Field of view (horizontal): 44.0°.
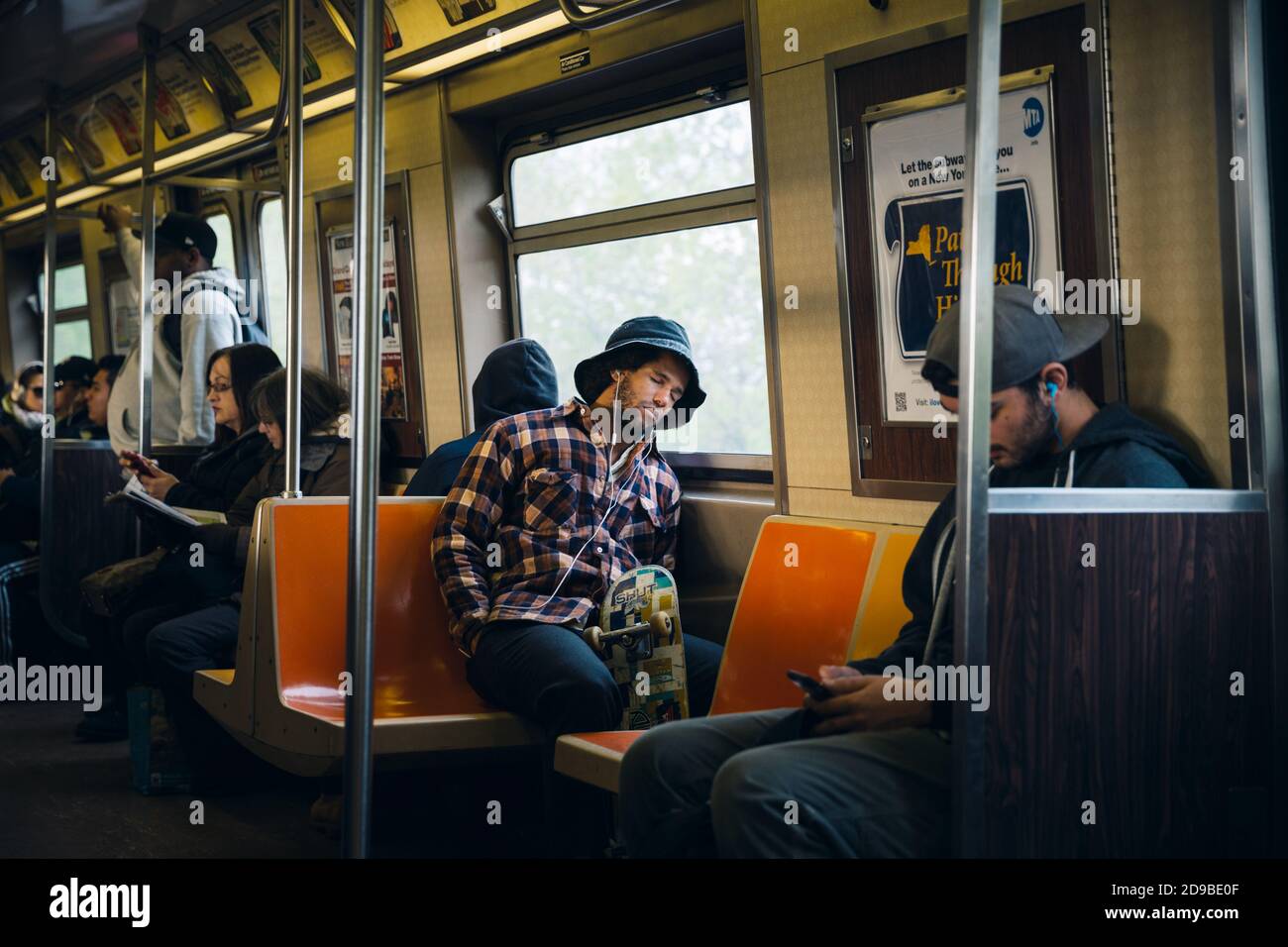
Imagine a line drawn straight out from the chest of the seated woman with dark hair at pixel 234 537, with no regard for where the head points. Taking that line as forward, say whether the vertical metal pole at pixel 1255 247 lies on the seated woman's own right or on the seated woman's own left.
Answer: on the seated woman's own left

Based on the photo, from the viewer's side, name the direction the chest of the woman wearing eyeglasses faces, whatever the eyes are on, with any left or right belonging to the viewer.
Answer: facing to the left of the viewer

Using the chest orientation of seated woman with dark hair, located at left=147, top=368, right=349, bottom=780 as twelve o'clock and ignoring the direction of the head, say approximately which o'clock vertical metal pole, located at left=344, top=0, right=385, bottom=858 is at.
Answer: The vertical metal pole is roughly at 9 o'clock from the seated woman with dark hair.

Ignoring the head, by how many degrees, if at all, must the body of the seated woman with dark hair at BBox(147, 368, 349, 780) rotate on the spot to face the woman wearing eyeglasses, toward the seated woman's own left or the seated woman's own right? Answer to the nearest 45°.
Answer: approximately 90° to the seated woman's own right

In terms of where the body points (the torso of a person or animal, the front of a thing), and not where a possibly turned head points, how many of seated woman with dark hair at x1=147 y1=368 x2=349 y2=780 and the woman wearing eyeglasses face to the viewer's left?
2

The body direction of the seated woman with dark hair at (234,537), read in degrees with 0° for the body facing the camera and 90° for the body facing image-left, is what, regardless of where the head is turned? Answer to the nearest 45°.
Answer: approximately 90°

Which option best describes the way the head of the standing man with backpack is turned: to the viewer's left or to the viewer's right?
to the viewer's left

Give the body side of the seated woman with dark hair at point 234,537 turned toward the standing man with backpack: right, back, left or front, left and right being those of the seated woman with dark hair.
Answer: right

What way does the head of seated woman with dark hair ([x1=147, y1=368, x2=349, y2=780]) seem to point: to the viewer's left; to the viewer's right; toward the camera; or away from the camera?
to the viewer's left
